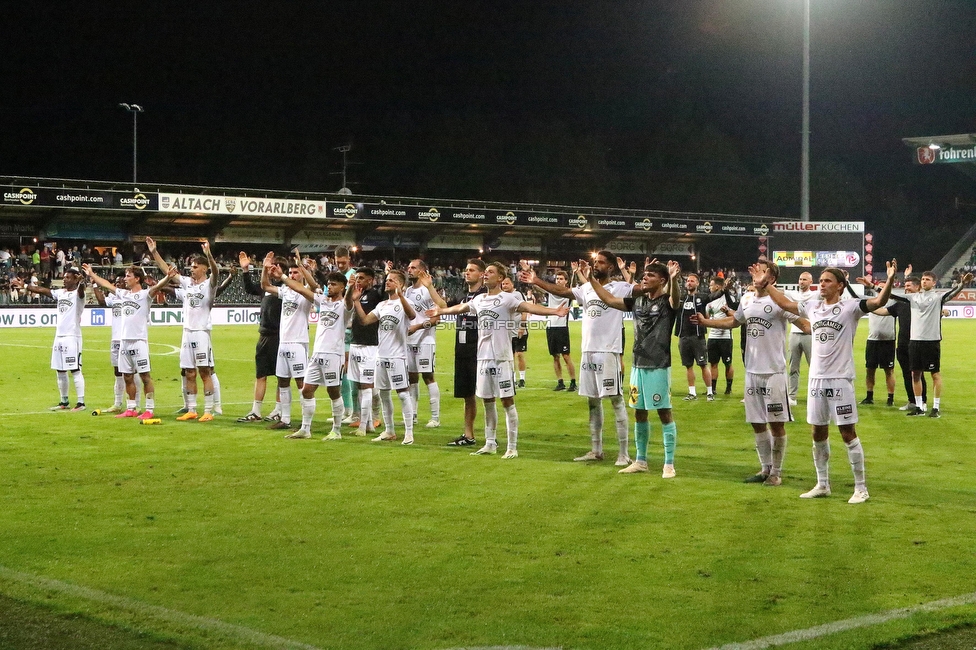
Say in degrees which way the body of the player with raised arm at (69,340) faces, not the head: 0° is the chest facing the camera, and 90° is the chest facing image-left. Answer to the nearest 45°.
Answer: approximately 45°

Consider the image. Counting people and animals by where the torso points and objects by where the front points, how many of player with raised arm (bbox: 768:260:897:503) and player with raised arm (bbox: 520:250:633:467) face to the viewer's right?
0

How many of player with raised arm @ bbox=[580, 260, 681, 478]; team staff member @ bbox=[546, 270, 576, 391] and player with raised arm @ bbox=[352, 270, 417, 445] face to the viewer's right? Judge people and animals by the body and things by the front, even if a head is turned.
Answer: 0

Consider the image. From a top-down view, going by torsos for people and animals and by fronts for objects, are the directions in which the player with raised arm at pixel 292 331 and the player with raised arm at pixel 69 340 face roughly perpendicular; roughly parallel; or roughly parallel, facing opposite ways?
roughly parallel

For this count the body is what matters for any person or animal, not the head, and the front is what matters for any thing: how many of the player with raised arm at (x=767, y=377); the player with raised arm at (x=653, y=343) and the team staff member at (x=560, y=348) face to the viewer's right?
0

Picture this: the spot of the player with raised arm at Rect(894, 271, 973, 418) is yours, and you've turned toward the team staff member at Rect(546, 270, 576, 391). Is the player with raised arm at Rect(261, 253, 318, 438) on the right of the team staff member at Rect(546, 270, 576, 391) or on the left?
left

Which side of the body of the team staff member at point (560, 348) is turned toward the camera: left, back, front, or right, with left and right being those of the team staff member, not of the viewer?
front

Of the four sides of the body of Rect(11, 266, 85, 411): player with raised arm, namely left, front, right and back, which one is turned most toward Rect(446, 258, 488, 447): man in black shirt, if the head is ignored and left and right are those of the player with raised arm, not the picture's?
left

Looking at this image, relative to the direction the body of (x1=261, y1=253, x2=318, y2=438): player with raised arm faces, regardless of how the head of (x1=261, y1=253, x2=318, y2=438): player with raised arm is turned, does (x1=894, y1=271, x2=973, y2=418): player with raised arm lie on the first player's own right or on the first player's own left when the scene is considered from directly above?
on the first player's own left

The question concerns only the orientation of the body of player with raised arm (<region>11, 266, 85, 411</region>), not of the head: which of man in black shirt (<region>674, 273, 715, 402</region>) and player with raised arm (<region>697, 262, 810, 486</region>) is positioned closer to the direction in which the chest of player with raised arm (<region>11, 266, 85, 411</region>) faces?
the player with raised arm

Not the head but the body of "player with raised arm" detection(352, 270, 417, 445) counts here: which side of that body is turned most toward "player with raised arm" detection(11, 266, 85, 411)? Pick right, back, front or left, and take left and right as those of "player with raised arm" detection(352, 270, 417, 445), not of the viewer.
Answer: right

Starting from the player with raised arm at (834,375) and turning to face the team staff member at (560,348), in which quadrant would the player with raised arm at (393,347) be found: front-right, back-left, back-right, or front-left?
front-left

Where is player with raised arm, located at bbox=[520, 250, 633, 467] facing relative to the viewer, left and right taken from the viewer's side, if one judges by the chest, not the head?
facing the viewer and to the left of the viewer

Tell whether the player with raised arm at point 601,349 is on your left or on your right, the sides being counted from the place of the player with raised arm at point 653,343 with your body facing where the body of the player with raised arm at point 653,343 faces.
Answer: on your right

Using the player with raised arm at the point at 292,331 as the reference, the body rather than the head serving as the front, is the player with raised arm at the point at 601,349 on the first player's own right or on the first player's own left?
on the first player's own left
